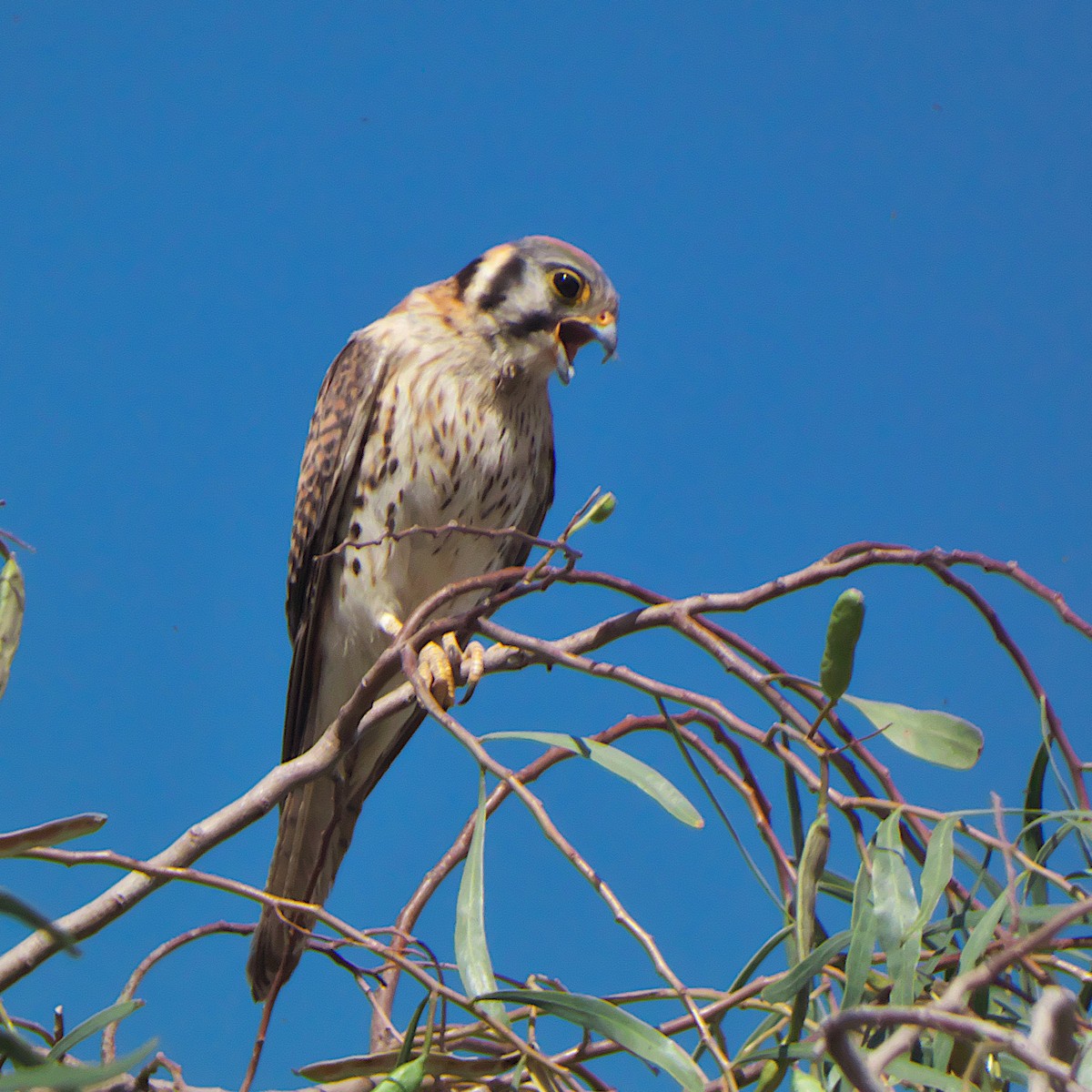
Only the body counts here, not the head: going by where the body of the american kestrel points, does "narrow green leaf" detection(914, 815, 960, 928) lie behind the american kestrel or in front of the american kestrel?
in front

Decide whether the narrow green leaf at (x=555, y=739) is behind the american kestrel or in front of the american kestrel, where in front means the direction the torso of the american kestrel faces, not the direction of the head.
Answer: in front

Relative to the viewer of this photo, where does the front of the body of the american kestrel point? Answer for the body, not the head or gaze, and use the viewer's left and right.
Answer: facing the viewer and to the right of the viewer
